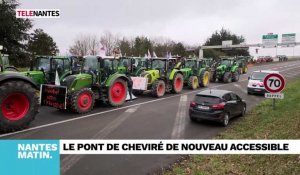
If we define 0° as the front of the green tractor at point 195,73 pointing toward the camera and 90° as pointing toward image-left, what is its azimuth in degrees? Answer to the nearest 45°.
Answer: approximately 45°

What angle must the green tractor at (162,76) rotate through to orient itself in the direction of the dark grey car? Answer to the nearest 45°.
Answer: approximately 45° to its left

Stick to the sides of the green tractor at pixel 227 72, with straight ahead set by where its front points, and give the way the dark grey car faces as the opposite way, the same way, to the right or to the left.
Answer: the opposite way

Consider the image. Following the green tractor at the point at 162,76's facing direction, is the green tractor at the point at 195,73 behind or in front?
behind

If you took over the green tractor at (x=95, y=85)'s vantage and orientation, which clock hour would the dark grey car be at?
The dark grey car is roughly at 9 o'clock from the green tractor.

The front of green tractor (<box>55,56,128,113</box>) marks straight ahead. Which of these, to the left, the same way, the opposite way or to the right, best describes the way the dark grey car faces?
the opposite way

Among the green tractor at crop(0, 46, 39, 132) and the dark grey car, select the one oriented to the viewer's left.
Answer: the green tractor

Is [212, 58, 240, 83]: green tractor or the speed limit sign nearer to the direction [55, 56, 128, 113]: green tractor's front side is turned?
the speed limit sign

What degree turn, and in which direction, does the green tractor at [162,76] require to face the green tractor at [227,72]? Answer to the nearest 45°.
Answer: approximately 180°

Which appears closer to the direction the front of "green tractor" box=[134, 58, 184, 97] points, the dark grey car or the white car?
the dark grey car

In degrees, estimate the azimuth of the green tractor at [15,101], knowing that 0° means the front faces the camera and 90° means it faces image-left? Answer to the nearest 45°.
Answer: approximately 90°
